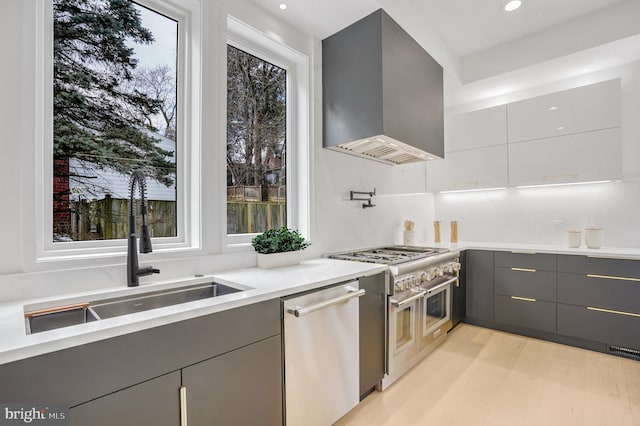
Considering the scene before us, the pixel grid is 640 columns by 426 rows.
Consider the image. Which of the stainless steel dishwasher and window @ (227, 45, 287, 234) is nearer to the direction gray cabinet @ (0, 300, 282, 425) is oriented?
the stainless steel dishwasher

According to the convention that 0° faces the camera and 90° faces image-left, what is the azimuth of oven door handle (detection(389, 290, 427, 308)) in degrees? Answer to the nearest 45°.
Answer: approximately 315°

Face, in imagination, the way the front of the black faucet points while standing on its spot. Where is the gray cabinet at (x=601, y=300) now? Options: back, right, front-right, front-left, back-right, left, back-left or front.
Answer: front-left

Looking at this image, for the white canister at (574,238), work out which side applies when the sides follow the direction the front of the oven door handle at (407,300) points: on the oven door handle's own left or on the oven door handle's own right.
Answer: on the oven door handle's own left

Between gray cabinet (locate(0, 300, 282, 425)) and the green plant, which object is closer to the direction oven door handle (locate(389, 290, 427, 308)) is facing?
the gray cabinet

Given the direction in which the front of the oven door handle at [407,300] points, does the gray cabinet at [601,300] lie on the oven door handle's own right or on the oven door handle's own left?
on the oven door handle's own left

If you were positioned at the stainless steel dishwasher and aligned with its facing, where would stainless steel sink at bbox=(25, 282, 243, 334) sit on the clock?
The stainless steel sink is roughly at 4 o'clock from the stainless steel dishwasher.

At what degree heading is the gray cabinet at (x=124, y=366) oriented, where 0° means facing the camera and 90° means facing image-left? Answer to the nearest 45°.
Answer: approximately 315°

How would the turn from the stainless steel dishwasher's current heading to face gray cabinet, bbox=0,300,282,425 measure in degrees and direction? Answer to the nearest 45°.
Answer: approximately 90° to its right

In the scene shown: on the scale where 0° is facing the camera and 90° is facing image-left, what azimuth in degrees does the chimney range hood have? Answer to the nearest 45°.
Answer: approximately 315°
